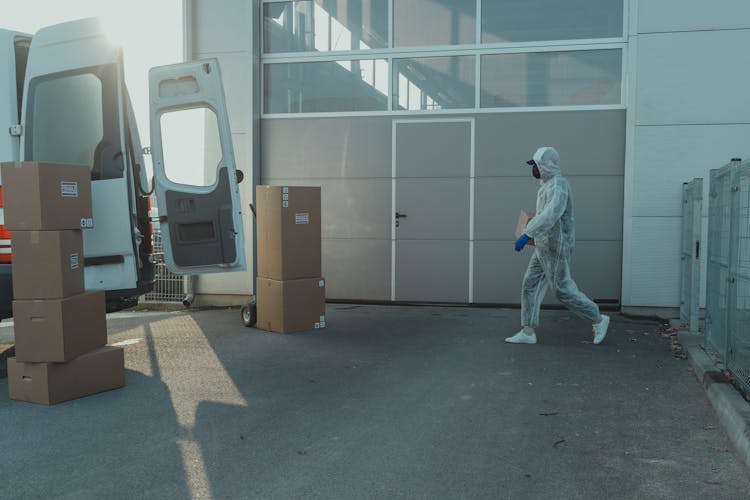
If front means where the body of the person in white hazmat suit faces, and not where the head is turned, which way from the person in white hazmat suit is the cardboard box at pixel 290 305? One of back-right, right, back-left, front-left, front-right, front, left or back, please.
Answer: front

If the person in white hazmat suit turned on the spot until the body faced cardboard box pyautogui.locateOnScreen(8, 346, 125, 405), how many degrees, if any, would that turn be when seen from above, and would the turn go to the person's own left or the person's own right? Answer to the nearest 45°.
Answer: approximately 45° to the person's own left

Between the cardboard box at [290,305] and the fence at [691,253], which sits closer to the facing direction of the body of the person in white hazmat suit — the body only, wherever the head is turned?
the cardboard box

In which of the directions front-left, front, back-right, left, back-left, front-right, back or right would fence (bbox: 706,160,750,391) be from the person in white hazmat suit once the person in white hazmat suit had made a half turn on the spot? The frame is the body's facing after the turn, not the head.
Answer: front-right

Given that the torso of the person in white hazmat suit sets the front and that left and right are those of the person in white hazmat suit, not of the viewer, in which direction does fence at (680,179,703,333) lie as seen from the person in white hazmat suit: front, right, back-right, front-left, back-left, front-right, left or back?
back-right

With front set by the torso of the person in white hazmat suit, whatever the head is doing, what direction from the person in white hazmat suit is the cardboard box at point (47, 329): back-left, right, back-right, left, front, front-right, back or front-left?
front-left

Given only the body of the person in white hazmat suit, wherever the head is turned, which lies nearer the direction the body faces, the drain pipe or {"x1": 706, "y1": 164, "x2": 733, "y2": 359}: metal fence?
the drain pipe

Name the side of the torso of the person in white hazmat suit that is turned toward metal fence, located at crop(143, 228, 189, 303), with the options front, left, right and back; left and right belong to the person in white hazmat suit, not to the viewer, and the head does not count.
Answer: front

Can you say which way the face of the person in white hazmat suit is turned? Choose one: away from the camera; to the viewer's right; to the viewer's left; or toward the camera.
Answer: to the viewer's left

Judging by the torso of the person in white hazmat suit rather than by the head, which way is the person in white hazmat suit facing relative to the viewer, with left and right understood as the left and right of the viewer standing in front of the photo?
facing to the left of the viewer

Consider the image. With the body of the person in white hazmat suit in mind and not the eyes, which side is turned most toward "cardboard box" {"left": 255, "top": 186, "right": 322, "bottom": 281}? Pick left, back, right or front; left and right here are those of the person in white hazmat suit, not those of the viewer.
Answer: front
